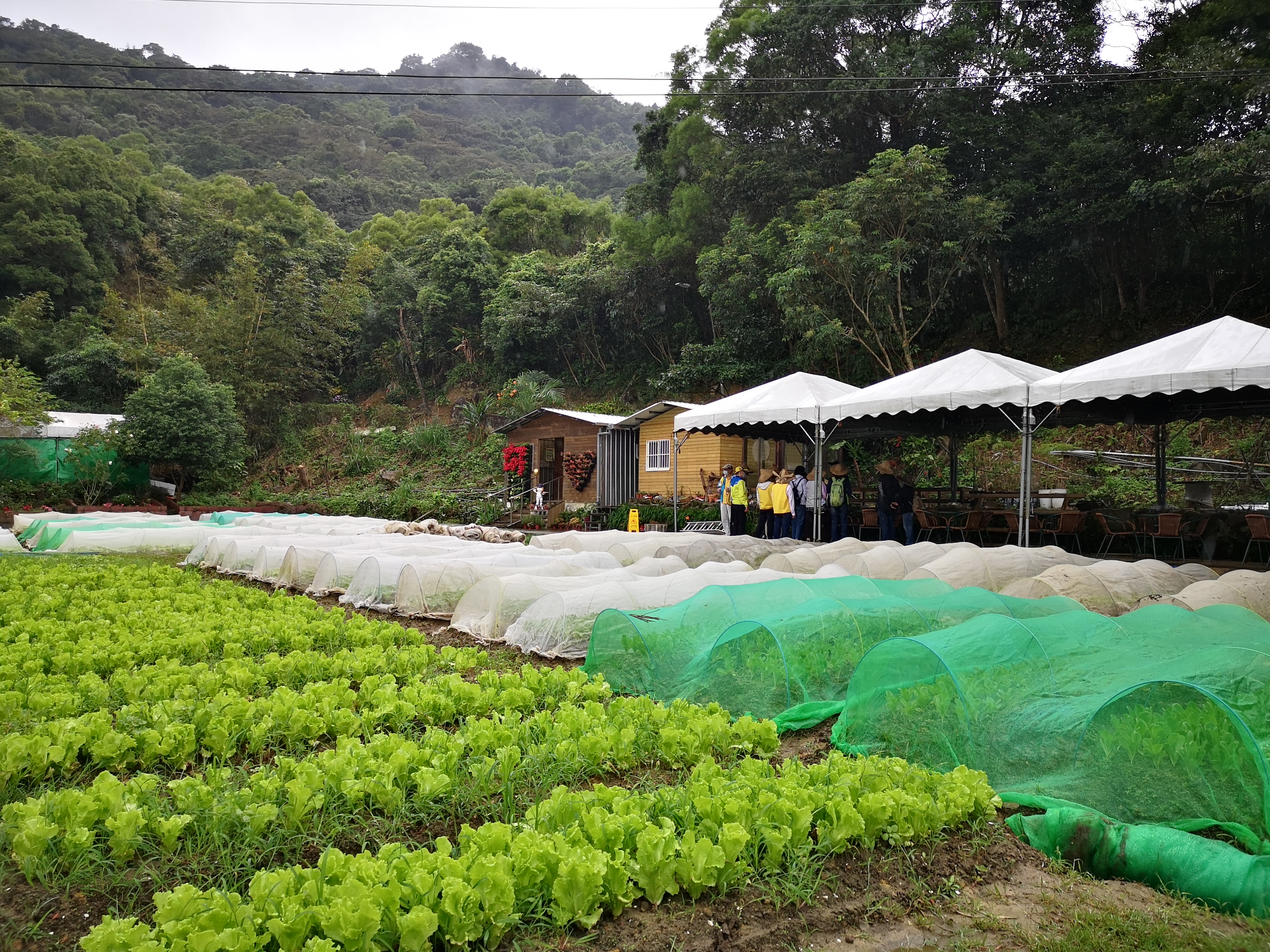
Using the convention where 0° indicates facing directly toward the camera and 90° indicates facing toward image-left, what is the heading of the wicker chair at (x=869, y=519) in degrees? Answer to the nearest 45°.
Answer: approximately 180°

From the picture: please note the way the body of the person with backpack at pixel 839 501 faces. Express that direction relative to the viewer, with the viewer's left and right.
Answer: facing away from the viewer

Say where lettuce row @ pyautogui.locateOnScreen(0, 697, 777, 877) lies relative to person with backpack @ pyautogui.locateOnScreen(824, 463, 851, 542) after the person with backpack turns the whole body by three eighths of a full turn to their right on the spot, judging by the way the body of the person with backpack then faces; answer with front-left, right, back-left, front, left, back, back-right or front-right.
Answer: front-right

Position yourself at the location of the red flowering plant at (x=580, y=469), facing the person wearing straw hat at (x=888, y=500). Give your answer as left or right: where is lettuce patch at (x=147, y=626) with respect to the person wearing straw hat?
right

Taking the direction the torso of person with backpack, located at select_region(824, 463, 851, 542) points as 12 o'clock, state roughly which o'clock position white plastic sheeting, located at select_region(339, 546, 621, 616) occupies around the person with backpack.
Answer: The white plastic sheeting is roughly at 7 o'clock from the person with backpack.

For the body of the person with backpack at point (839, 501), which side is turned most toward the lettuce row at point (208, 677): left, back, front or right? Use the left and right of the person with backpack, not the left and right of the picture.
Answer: back

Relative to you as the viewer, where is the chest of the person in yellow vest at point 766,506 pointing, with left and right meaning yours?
facing away from the viewer
